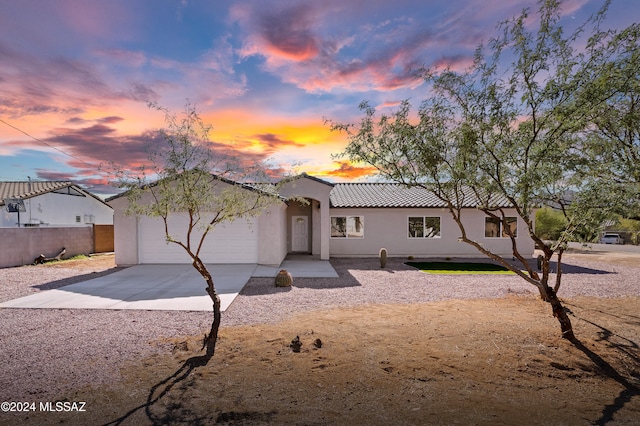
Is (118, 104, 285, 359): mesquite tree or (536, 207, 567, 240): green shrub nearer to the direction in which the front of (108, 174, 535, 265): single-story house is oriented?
the mesquite tree

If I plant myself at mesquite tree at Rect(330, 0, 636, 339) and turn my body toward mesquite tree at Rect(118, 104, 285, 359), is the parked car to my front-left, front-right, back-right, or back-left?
back-right

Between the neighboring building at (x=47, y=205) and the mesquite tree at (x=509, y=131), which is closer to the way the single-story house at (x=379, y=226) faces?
the mesquite tree

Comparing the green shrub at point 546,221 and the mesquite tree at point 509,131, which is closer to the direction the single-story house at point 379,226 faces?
the mesquite tree

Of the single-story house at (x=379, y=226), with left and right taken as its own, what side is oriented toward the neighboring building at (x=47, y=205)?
right

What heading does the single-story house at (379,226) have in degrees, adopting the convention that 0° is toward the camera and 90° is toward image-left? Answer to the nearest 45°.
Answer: approximately 0°

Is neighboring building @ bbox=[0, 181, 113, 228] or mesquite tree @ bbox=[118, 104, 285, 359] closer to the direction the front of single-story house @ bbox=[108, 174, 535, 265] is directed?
the mesquite tree

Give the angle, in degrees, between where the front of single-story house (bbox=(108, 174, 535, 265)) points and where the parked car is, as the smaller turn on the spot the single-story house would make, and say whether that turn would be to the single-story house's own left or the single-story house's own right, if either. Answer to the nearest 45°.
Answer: approximately 135° to the single-story house's own left

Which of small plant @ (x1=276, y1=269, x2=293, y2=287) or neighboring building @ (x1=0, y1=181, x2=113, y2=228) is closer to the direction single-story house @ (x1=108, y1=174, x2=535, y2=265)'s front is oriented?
the small plant
